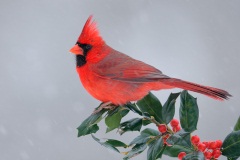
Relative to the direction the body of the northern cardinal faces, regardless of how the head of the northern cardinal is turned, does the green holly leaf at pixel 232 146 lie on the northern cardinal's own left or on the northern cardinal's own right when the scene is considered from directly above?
on the northern cardinal's own left

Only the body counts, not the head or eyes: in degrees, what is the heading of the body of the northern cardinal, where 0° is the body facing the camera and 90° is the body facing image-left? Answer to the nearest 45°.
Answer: approximately 90°

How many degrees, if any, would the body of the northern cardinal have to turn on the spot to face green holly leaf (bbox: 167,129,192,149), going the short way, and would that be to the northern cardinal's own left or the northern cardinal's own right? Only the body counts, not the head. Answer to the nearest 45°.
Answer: approximately 135° to the northern cardinal's own left
